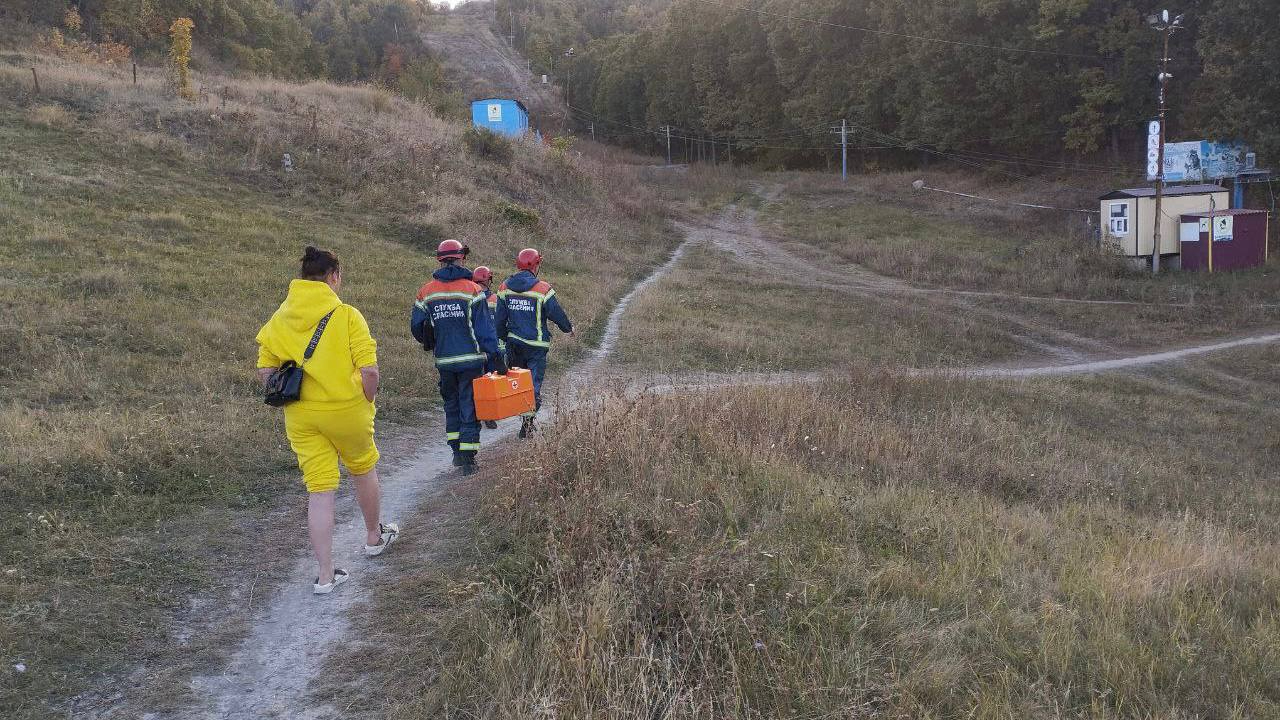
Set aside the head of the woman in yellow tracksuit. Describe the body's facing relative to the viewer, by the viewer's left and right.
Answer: facing away from the viewer and to the right of the viewer

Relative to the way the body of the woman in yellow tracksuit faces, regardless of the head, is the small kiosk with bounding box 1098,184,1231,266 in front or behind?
in front

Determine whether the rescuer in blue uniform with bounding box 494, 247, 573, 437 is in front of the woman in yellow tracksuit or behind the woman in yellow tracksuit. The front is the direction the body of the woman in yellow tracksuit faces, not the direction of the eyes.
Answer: in front

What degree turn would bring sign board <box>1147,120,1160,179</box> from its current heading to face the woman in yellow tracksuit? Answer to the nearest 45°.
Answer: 0° — it already faces them

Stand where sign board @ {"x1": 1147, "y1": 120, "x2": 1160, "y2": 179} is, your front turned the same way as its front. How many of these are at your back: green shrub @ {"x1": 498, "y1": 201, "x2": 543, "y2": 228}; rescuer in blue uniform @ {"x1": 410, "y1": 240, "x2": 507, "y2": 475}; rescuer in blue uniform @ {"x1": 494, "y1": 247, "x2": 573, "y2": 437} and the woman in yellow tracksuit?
0

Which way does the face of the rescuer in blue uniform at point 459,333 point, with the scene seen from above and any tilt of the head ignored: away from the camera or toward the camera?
away from the camera

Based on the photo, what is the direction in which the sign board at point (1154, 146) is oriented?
toward the camera

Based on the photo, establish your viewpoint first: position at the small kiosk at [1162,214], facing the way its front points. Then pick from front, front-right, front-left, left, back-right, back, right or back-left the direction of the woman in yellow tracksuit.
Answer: front-left

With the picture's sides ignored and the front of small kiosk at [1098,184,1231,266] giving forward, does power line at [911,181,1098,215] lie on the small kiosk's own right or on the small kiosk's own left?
on the small kiosk's own right

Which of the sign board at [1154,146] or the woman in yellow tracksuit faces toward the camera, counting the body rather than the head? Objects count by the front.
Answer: the sign board

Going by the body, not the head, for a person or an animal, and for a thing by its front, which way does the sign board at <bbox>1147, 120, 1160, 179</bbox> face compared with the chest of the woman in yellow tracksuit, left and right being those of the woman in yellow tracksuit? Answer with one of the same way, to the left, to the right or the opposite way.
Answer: the opposite way

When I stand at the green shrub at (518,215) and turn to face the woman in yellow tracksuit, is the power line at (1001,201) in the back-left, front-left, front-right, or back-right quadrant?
back-left

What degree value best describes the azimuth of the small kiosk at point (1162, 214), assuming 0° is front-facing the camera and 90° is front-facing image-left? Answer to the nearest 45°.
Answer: approximately 45°

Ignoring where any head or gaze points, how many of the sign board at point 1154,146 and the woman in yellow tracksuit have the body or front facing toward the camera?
1
